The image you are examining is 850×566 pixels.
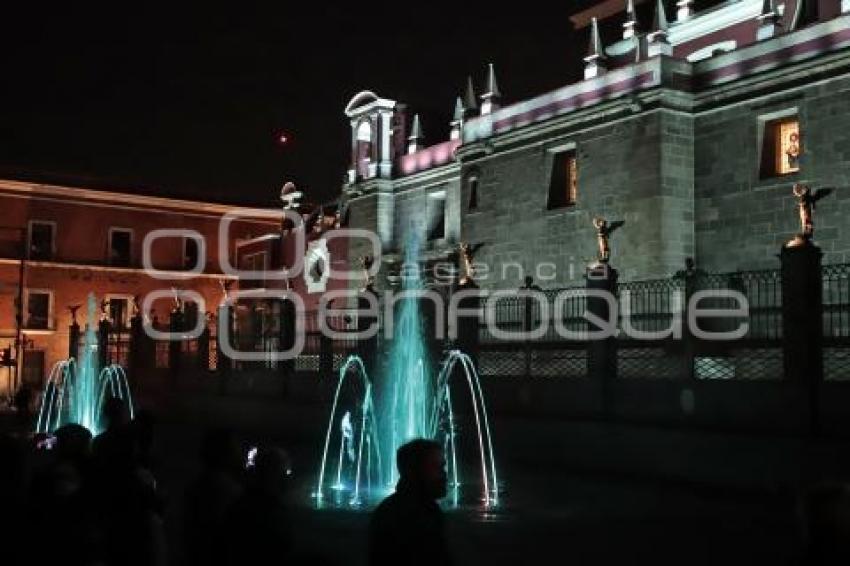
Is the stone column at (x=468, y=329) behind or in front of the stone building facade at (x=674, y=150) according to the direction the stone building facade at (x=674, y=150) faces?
in front

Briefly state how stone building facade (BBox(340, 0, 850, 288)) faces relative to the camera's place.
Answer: facing the viewer and to the left of the viewer

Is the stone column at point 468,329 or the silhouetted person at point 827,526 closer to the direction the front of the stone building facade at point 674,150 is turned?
the stone column

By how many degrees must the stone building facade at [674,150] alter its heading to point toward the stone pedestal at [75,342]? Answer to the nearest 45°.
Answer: approximately 90° to its right

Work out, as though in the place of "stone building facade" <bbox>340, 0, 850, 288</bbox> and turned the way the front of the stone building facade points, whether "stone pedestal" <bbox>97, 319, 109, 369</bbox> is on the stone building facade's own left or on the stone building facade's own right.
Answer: on the stone building facade's own right

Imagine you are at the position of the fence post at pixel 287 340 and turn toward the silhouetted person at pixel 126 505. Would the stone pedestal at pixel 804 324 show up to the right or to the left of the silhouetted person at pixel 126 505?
left

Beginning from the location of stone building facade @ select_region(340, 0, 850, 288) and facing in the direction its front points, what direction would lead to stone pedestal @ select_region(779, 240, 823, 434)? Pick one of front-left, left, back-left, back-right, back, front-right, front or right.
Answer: front-left

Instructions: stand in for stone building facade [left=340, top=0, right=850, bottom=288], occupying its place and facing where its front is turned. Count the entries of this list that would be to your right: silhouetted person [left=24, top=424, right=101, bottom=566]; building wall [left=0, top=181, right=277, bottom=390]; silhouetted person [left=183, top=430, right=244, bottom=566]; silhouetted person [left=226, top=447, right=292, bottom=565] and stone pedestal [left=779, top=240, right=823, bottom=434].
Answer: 1

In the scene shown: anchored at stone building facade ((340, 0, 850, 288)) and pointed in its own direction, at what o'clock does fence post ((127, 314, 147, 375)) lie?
The fence post is roughly at 2 o'clock from the stone building facade.

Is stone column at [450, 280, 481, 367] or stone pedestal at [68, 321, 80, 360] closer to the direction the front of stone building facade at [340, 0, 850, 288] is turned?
the stone column

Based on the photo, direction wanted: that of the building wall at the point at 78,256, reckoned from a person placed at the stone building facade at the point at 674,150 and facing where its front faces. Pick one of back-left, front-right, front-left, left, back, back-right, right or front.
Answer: right

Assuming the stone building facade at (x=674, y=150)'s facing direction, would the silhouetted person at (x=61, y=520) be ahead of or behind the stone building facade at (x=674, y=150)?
ahead
